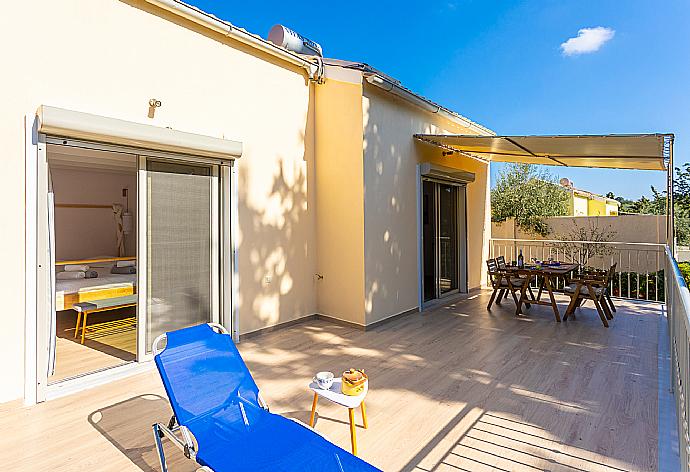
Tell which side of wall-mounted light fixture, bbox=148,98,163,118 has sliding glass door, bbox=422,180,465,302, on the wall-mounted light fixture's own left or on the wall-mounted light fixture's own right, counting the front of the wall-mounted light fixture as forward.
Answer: on the wall-mounted light fixture's own left

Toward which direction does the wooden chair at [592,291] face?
to the viewer's left

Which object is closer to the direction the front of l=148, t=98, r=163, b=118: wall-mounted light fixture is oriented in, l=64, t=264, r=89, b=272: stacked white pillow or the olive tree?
the olive tree

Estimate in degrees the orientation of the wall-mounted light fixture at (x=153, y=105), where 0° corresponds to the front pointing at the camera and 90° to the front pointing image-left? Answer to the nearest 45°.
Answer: approximately 315°

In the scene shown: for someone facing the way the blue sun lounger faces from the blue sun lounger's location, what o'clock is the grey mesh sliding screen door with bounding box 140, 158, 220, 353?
The grey mesh sliding screen door is roughly at 7 o'clock from the blue sun lounger.

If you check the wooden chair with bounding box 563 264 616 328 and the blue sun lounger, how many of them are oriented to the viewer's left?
1

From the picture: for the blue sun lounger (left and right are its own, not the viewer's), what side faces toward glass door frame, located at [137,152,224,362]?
back

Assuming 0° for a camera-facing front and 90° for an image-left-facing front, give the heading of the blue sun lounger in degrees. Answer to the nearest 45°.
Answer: approximately 315°

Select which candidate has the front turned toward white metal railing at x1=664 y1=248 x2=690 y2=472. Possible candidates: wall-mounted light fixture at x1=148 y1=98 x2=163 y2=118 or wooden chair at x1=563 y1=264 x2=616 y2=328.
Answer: the wall-mounted light fixture

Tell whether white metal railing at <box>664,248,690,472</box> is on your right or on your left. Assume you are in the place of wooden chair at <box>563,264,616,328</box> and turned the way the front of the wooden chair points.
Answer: on your left
